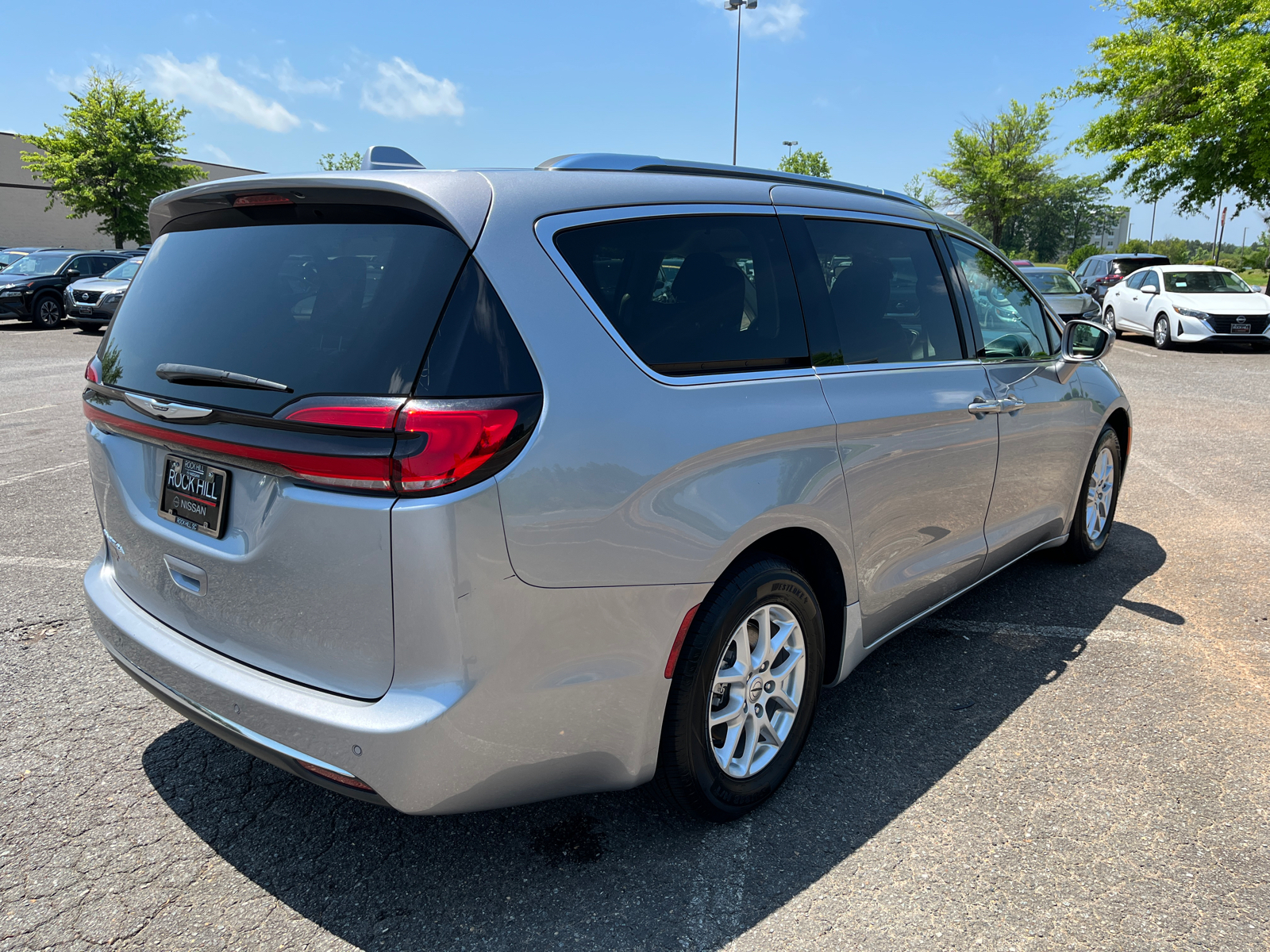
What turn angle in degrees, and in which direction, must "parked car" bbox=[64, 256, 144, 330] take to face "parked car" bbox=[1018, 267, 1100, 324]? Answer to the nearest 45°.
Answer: approximately 90° to its left

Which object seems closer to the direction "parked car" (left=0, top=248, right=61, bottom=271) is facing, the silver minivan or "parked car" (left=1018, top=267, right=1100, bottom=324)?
the silver minivan

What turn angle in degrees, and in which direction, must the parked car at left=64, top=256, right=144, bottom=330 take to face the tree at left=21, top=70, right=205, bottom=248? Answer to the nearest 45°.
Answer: approximately 135° to its right

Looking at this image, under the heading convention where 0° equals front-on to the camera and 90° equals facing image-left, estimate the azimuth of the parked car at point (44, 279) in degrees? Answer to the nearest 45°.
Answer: approximately 45°

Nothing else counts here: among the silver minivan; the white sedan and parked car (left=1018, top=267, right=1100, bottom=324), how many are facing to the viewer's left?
0

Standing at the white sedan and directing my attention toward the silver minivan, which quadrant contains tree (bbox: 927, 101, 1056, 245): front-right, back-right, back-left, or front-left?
back-right

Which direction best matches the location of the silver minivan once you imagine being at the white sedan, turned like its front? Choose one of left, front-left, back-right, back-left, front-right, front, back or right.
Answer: front-right

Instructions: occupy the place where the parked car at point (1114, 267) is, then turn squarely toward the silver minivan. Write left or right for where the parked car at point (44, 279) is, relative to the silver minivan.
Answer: right

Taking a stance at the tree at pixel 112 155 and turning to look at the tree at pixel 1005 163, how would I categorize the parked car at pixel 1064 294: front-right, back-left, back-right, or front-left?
front-right

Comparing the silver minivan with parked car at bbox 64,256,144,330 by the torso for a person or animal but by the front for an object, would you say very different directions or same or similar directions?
very different directions

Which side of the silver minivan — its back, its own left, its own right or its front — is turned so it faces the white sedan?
front

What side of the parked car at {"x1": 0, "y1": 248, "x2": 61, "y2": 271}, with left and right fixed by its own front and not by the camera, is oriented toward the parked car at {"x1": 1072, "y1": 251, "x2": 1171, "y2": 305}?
left

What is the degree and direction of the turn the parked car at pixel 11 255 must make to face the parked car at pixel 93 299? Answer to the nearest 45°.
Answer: approximately 45° to its left

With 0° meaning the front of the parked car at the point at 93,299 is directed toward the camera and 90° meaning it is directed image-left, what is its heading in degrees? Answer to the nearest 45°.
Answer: approximately 45°

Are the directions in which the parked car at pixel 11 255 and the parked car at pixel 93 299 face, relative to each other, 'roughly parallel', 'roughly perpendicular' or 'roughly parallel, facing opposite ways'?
roughly parallel

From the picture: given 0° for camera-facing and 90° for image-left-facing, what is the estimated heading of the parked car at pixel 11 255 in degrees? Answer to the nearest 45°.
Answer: approximately 45°
